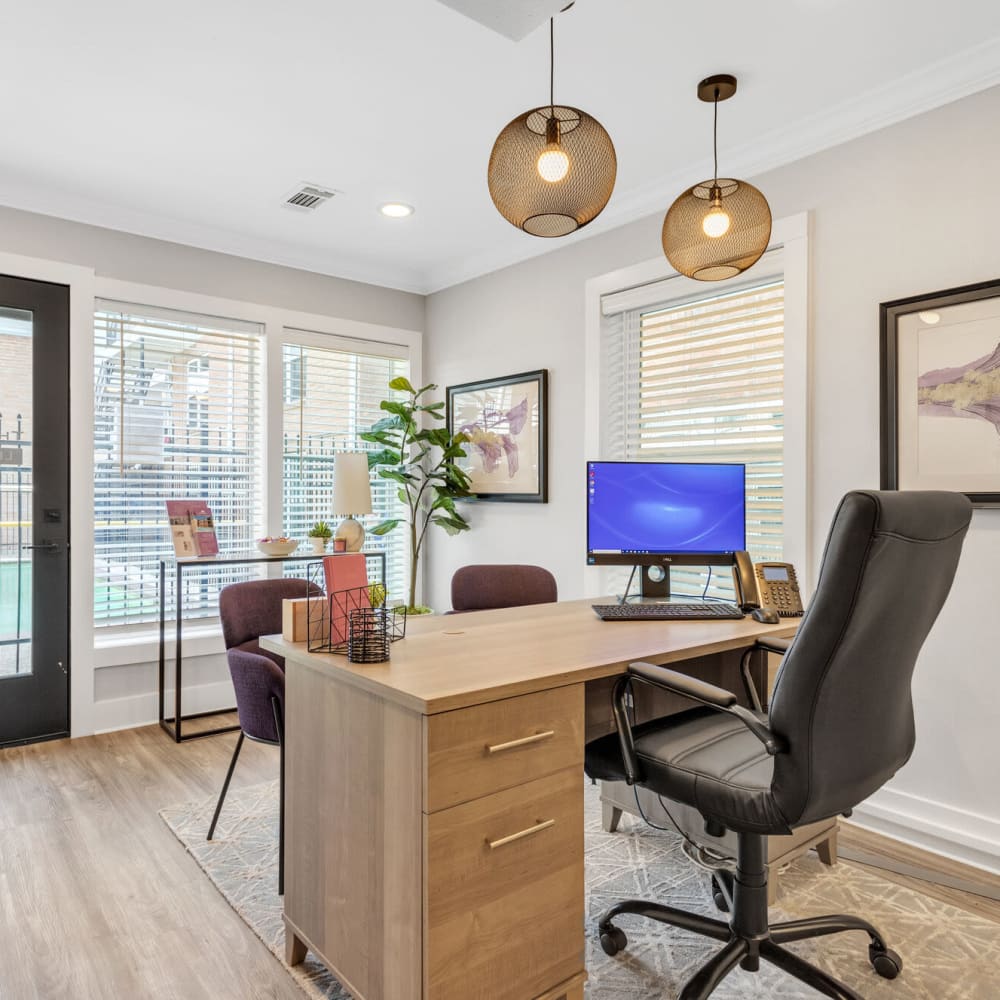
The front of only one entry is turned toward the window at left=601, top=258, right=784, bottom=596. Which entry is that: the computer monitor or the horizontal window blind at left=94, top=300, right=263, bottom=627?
the horizontal window blind

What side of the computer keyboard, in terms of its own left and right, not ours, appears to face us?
front

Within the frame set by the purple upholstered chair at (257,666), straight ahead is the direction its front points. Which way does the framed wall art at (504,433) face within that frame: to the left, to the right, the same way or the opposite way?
to the right

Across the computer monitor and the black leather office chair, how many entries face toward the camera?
1

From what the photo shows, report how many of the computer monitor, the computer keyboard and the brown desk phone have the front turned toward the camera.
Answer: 3

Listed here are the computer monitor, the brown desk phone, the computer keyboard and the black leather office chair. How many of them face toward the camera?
3

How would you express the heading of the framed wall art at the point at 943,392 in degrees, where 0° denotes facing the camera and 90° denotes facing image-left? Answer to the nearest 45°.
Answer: approximately 45°

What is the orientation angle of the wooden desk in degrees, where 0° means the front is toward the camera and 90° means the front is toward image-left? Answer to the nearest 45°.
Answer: approximately 315°

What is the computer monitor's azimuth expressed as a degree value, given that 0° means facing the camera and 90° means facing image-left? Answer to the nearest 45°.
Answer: approximately 0°

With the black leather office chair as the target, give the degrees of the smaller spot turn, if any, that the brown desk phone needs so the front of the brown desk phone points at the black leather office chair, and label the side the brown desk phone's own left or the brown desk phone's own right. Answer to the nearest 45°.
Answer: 0° — it already faces it

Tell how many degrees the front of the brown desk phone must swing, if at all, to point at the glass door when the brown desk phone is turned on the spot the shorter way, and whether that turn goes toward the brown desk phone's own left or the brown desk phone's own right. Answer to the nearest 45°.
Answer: approximately 90° to the brown desk phone's own right
